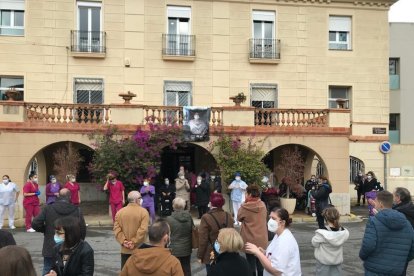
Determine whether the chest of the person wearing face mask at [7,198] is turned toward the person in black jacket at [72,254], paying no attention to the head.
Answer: yes

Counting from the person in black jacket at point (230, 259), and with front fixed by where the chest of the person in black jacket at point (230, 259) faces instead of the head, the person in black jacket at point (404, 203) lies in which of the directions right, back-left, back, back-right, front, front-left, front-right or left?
right

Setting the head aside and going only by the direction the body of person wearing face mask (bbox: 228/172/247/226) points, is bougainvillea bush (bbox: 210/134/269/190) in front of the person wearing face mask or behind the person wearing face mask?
behind

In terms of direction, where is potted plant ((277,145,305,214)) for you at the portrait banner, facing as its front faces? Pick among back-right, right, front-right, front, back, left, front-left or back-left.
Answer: left

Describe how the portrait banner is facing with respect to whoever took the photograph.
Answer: facing the viewer

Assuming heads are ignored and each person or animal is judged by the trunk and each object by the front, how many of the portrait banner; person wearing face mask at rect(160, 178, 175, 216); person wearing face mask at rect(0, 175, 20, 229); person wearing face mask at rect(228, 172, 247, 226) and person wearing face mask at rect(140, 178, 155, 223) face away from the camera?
0

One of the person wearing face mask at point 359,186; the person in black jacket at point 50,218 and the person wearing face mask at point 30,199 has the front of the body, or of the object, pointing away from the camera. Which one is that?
the person in black jacket

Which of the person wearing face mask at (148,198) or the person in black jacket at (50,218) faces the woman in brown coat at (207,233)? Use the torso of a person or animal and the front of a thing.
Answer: the person wearing face mask

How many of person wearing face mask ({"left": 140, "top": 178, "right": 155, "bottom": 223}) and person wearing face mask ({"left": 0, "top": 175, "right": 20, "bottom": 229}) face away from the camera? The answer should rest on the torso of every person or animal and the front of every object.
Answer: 0

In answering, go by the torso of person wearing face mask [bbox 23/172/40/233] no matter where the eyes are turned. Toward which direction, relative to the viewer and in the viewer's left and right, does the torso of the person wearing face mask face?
facing the viewer and to the right of the viewer

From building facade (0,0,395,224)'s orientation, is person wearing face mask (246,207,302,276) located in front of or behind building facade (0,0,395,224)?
in front

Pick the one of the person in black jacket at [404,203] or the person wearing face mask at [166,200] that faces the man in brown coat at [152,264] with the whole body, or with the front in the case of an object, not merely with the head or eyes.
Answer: the person wearing face mask

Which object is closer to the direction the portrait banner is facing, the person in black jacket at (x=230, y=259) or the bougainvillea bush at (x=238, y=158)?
the person in black jacket

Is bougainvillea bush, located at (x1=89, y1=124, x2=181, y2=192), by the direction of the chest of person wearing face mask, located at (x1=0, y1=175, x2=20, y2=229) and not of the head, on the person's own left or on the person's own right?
on the person's own left

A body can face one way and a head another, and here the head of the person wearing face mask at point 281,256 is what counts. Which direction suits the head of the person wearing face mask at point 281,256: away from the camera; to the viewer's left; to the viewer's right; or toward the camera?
to the viewer's left

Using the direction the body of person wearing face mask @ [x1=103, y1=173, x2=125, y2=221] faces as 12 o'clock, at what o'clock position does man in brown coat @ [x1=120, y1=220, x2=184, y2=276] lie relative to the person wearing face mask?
The man in brown coat is roughly at 12 o'clock from the person wearing face mask.

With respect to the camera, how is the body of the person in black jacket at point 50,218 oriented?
away from the camera

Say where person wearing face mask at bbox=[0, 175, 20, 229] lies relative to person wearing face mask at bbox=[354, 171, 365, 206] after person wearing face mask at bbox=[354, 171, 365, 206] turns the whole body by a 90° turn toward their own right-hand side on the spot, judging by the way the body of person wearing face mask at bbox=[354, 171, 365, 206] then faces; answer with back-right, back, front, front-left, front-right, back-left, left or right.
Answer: front-left

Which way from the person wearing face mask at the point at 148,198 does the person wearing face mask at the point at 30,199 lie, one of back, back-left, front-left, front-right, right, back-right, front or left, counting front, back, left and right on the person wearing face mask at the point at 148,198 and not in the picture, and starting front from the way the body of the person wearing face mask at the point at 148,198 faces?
right
